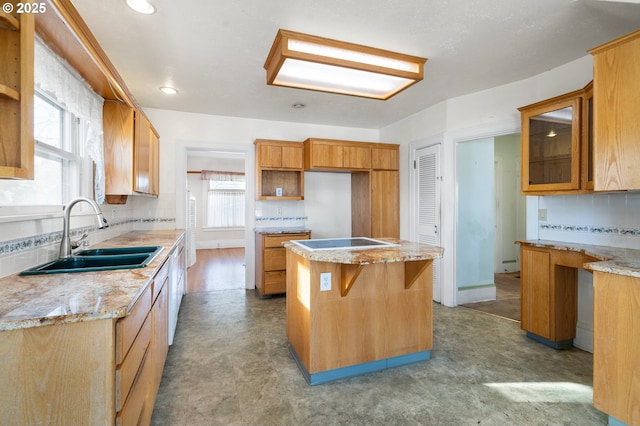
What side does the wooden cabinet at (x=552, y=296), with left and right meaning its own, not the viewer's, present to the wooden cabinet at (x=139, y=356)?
front

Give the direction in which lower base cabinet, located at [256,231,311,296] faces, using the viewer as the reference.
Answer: facing the viewer

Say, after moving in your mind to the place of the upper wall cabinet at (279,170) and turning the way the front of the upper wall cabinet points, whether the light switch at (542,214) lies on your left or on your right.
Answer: on your left

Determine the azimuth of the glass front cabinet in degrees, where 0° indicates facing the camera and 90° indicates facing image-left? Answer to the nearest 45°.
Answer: approximately 45°

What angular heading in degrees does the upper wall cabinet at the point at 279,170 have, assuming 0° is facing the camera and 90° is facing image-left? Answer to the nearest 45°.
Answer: approximately 0°

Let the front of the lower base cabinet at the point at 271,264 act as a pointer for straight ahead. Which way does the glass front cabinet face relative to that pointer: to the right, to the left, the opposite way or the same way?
to the right

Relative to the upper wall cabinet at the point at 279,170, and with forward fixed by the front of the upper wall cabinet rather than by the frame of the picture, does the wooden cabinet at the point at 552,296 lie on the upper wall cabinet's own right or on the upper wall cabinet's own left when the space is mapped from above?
on the upper wall cabinet's own left

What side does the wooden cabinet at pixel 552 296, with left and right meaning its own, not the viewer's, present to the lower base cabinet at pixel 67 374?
front

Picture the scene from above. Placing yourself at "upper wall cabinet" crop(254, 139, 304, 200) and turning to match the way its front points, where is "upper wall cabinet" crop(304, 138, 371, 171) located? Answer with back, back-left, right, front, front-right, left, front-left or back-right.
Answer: left

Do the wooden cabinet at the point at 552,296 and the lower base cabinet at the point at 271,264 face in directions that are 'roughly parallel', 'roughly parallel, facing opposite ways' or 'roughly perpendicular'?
roughly perpendicular

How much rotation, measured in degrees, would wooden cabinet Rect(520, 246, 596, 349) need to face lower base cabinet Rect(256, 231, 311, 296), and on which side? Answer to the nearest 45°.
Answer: approximately 45° to its right

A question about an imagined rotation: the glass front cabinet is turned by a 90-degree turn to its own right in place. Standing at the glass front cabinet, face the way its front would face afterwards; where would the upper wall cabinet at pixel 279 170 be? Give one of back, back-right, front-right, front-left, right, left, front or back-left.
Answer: front-left

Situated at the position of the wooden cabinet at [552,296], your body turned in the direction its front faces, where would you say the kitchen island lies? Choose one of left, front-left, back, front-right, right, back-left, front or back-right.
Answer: front

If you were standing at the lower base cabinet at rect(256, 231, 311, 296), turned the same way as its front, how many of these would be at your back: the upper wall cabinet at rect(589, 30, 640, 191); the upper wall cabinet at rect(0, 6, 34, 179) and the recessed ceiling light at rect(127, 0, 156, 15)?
0

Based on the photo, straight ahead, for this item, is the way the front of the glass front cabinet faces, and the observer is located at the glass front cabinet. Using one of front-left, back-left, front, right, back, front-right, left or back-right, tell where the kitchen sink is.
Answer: front
